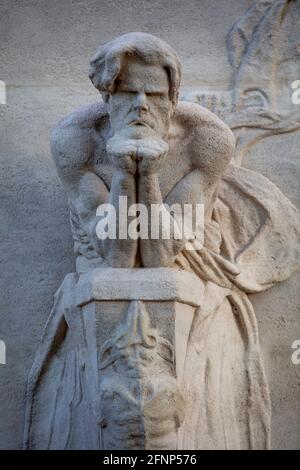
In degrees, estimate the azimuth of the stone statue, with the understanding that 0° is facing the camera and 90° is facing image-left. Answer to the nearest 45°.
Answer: approximately 0°
